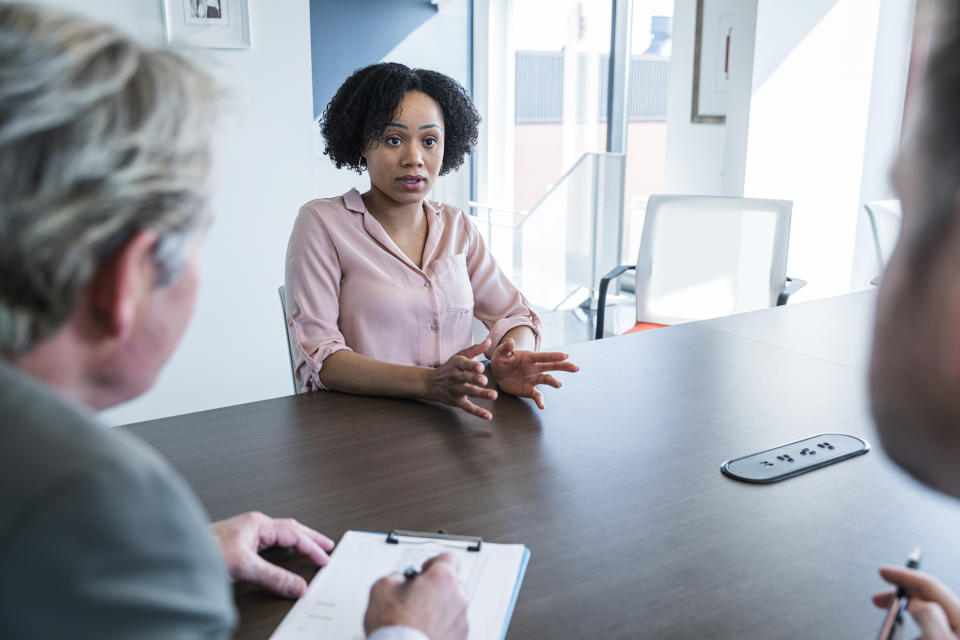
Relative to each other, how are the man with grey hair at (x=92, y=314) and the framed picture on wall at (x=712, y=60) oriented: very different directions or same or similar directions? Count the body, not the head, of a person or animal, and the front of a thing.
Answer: very different directions

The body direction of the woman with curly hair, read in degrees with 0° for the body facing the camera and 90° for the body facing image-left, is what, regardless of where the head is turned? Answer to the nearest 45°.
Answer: approximately 315°

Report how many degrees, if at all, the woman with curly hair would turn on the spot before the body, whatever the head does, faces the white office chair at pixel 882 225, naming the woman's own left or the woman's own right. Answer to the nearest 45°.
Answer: approximately 90° to the woman's own left

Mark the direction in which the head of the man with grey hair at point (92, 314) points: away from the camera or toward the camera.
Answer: away from the camera

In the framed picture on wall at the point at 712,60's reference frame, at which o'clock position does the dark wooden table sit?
The dark wooden table is roughly at 12 o'clock from the framed picture on wall.

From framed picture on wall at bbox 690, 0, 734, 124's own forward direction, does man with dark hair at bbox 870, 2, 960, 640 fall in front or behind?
in front

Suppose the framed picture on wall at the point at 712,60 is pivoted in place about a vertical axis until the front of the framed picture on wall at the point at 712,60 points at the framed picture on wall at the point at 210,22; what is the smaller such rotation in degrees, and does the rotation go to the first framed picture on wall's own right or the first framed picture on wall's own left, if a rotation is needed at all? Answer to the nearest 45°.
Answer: approximately 45° to the first framed picture on wall's own right

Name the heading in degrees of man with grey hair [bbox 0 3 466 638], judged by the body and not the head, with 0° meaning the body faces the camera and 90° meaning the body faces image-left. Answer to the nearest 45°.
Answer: approximately 225°

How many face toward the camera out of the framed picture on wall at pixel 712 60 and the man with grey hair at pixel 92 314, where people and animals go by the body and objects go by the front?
1

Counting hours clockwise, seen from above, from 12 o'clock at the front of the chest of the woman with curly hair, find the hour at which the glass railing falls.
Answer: The glass railing is roughly at 8 o'clock from the woman with curly hair.

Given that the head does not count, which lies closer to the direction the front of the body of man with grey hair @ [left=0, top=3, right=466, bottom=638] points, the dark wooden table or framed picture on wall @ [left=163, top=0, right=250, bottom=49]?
the dark wooden table

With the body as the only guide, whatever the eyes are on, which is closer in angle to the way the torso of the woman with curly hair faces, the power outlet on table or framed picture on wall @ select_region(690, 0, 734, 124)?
the power outlet on table
